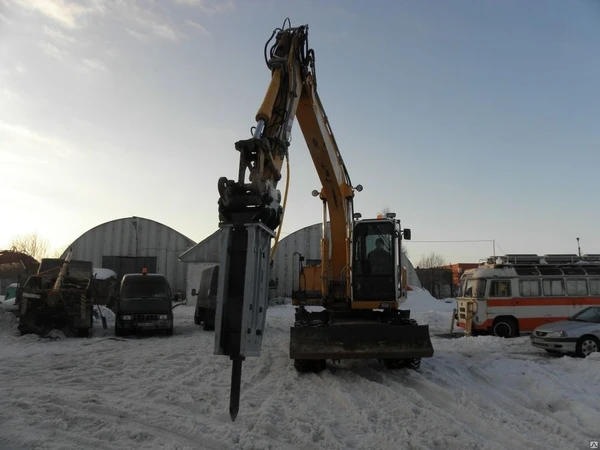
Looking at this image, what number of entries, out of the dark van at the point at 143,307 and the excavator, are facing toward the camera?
2

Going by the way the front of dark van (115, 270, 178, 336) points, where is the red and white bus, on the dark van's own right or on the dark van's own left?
on the dark van's own left

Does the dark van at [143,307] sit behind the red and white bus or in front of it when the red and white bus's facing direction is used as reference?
in front

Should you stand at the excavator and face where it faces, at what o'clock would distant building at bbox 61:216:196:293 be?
The distant building is roughly at 5 o'clock from the excavator.

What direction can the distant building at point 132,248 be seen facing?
toward the camera

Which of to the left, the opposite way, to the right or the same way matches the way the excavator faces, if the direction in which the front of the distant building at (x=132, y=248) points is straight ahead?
the same way

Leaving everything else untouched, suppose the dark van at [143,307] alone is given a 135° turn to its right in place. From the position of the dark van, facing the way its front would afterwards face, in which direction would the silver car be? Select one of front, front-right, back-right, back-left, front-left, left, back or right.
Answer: back

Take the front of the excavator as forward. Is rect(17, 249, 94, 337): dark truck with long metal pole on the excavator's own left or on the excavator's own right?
on the excavator's own right

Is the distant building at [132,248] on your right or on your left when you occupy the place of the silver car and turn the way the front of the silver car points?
on your right

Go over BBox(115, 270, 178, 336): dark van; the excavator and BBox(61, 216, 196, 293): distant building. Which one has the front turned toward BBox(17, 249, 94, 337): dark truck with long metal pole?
the distant building

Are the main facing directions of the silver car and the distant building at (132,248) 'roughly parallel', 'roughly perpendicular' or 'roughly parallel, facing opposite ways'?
roughly perpendicular

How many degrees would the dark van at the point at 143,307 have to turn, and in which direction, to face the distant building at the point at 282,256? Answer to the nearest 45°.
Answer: approximately 135° to its left

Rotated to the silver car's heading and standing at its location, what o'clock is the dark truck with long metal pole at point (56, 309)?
The dark truck with long metal pole is roughly at 1 o'clock from the silver car.

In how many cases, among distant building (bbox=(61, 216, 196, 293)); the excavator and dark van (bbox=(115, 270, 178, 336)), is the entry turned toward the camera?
3

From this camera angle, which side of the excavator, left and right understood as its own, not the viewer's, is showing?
front

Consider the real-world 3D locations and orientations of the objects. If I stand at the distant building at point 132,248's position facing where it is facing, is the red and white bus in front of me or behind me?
in front

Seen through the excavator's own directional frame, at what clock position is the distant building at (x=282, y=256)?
The distant building is roughly at 6 o'clock from the excavator.

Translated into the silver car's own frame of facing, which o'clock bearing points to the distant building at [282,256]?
The distant building is roughly at 3 o'clock from the silver car.

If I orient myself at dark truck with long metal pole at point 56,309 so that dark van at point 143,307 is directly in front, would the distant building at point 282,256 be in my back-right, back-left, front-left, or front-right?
front-left
